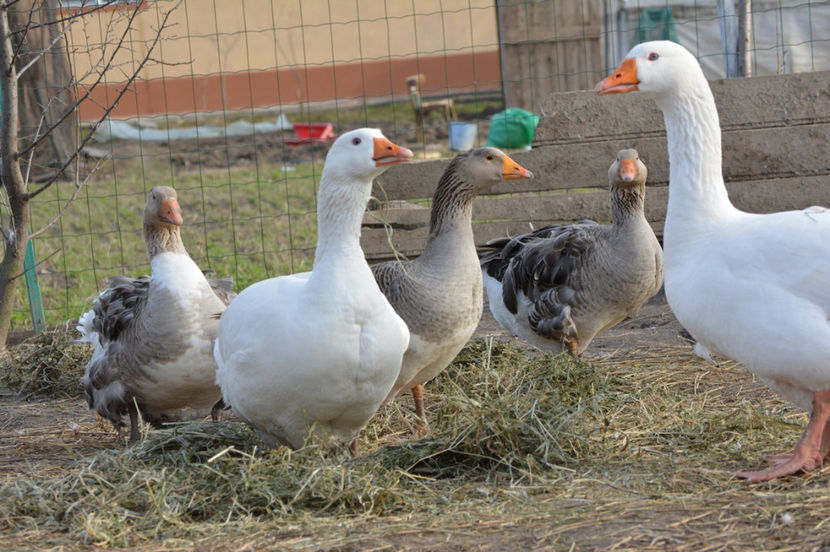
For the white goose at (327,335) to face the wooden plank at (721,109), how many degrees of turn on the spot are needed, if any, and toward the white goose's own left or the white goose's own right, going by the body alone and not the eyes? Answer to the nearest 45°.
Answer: approximately 90° to the white goose's own left

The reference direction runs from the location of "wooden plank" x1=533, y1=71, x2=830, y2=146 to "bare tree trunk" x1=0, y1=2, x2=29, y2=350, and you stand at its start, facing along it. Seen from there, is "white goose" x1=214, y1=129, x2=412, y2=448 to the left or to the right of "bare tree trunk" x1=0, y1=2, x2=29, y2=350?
left

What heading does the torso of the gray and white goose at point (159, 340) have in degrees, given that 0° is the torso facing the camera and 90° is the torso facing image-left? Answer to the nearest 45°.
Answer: approximately 315°

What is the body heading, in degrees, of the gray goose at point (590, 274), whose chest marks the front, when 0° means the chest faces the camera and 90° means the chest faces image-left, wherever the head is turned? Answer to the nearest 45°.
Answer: approximately 315°

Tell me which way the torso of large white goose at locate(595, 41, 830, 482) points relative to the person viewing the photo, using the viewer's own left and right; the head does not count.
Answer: facing to the left of the viewer

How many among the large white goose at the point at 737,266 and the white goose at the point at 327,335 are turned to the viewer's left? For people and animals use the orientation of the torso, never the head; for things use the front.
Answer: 1

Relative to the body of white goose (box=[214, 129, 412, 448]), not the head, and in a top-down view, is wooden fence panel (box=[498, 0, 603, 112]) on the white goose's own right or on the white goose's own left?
on the white goose's own left

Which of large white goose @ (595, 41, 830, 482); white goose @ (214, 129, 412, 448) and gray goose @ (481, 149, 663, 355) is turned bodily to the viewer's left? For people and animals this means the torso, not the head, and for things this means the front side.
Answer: the large white goose

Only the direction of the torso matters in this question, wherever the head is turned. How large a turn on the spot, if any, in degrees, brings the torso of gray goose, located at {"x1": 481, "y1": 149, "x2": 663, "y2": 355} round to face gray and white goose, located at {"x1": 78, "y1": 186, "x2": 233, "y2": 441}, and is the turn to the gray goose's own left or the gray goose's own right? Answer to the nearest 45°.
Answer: approximately 90° to the gray goose's own right

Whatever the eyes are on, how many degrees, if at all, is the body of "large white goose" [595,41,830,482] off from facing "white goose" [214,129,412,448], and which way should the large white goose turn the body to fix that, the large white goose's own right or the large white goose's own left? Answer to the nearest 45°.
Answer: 0° — it already faces it

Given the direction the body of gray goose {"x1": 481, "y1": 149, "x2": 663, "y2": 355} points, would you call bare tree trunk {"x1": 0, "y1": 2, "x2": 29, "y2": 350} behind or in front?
behind
